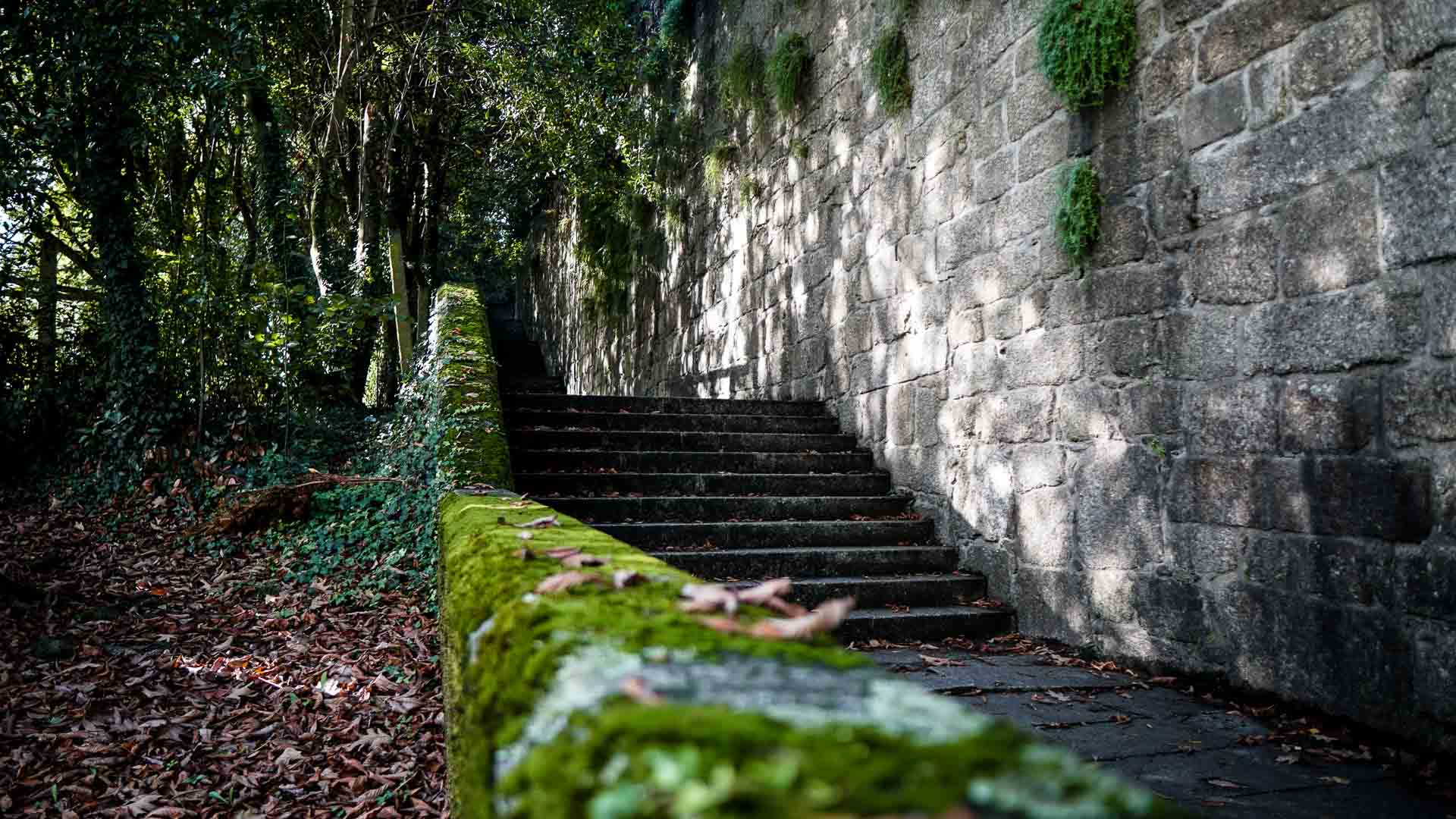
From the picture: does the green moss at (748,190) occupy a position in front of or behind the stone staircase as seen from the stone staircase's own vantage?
behind

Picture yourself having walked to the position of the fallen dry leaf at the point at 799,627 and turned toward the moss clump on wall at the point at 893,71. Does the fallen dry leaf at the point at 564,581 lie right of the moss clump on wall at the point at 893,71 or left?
left

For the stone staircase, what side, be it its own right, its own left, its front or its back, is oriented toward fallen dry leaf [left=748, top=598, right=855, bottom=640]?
front

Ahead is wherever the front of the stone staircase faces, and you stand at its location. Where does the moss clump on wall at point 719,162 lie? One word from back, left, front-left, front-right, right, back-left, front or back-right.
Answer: back

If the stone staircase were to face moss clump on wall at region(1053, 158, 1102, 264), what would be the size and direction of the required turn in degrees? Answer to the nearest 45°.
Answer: approximately 45° to its left

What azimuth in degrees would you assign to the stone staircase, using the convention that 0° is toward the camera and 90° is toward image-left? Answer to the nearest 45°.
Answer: approximately 0°
